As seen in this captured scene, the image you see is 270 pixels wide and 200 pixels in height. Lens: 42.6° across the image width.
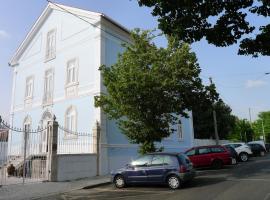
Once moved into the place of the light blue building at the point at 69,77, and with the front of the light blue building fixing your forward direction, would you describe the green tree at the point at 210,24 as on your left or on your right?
on your left

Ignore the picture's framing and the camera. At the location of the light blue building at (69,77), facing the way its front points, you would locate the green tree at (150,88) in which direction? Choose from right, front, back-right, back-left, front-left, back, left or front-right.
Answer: left

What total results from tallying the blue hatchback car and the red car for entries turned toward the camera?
0

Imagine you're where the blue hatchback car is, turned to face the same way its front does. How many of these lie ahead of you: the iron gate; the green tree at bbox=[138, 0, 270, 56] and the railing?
2

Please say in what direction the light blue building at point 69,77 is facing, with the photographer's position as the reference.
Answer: facing the viewer and to the left of the viewer

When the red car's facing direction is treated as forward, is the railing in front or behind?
in front

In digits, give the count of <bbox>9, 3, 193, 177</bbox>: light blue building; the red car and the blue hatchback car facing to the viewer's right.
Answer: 0

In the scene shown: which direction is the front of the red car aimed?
to the viewer's left

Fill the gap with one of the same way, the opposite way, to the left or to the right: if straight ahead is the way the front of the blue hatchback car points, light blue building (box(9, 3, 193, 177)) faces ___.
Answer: to the left

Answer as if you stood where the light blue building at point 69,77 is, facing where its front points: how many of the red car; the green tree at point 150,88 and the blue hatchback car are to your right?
0

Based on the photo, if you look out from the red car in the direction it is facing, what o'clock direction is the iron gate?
The iron gate is roughly at 11 o'clock from the red car.

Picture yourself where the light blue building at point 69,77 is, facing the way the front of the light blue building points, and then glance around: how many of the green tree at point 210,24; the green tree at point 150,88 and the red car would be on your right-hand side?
0

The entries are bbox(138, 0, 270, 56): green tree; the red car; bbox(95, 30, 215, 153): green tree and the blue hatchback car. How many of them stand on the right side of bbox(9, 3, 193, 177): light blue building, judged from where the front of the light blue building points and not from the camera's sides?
0

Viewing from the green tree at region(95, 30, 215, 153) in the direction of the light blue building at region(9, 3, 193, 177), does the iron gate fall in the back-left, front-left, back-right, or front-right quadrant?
front-left

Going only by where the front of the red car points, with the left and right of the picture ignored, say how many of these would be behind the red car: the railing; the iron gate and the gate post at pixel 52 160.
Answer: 0

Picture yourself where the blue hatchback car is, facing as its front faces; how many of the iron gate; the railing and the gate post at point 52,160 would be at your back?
0

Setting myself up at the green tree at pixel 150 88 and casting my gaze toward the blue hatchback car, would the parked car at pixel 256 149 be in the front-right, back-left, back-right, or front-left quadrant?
back-left

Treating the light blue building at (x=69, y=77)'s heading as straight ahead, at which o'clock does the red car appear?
The red car is roughly at 8 o'clock from the light blue building.

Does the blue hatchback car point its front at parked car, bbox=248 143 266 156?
no

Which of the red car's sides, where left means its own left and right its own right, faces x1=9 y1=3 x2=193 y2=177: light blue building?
front

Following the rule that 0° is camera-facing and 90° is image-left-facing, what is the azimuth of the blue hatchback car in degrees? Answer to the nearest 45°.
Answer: approximately 135°
